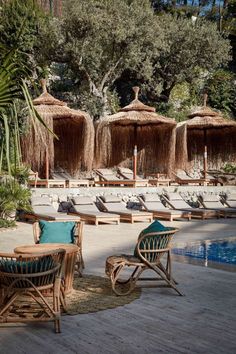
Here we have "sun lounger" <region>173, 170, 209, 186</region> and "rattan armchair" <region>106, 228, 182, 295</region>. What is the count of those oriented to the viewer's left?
1

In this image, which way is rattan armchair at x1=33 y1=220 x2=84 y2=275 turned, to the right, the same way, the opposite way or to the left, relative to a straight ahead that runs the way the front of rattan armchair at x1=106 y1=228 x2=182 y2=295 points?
to the left

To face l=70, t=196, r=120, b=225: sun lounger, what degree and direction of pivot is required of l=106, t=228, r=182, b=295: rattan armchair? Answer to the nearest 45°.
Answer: approximately 90° to its right

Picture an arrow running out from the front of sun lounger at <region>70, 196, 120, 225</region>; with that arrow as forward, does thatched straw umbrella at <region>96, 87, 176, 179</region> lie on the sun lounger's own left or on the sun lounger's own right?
on the sun lounger's own left

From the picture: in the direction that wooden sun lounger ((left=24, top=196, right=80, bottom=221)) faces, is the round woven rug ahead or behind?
ahead

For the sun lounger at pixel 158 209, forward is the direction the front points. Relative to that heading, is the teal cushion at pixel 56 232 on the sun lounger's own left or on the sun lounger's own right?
on the sun lounger's own right

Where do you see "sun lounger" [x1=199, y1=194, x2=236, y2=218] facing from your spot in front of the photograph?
facing the viewer and to the right of the viewer

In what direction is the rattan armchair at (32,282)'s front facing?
away from the camera

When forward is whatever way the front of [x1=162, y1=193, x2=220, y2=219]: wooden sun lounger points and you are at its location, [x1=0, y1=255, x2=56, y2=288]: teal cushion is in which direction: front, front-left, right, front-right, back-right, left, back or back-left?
front-right

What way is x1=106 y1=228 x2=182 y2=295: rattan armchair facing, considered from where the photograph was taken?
facing to the left of the viewer

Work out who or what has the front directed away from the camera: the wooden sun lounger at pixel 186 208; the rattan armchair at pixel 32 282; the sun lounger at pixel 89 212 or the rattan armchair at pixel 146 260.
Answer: the rattan armchair at pixel 32 282

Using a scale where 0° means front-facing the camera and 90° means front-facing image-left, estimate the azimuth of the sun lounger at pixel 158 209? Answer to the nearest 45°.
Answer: approximately 315°

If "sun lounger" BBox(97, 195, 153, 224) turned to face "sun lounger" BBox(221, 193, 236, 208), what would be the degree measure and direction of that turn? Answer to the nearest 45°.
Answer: approximately 90° to its left
